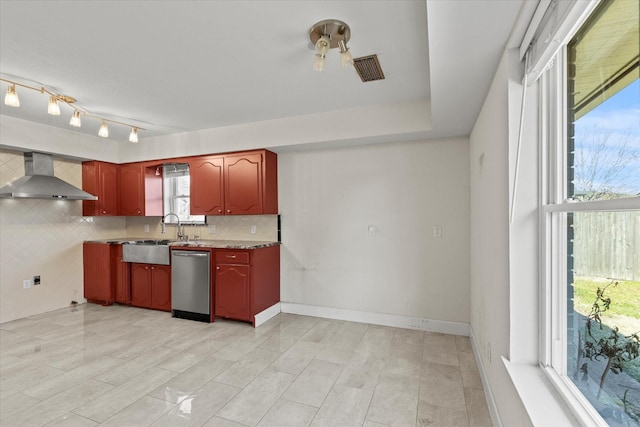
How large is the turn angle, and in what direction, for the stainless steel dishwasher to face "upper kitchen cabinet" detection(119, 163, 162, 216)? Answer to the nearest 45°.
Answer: approximately 90° to its right

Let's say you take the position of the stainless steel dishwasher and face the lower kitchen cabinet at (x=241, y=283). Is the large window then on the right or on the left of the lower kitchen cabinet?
right

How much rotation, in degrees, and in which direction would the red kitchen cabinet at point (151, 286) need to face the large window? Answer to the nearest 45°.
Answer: approximately 45° to its left

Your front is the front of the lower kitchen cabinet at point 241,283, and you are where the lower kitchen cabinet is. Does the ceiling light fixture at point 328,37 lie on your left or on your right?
on your left

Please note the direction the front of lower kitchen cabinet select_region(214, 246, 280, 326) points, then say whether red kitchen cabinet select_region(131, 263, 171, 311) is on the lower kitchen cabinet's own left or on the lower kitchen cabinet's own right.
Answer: on the lower kitchen cabinet's own right

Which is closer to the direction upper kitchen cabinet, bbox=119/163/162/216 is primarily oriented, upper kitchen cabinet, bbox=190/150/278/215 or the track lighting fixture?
the track lighting fixture

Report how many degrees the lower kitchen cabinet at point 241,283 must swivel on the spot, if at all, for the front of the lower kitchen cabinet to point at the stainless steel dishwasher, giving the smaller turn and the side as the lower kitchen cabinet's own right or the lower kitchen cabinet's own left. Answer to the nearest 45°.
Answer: approximately 90° to the lower kitchen cabinet's own right

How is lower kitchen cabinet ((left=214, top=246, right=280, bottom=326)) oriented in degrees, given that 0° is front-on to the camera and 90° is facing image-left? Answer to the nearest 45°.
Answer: approximately 45°

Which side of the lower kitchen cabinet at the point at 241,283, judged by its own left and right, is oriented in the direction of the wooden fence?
left

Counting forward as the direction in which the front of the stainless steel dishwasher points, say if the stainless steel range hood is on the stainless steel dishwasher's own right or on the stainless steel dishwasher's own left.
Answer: on the stainless steel dishwasher's own right

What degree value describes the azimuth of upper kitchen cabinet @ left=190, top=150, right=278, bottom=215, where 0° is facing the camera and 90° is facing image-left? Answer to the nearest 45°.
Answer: approximately 45°
